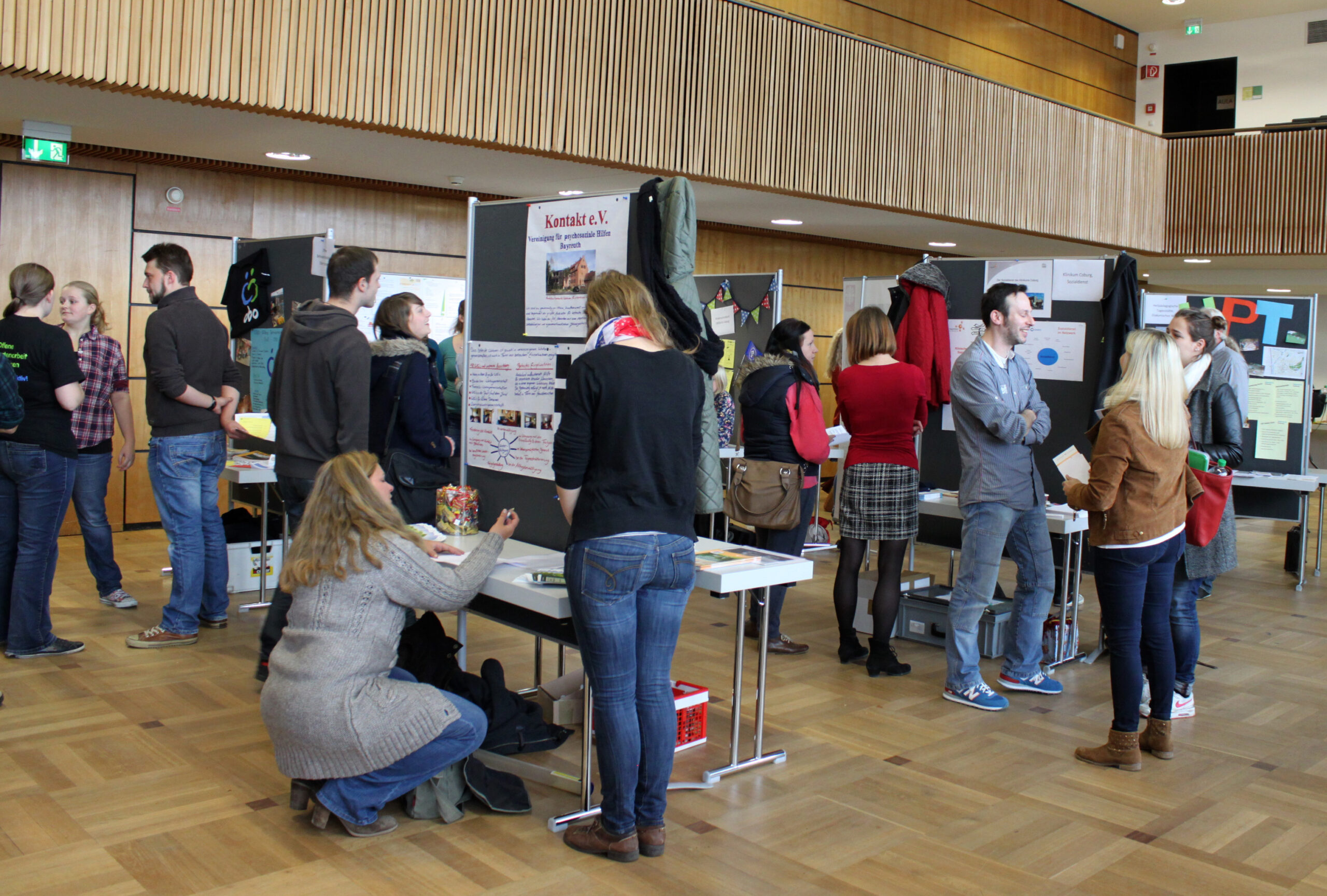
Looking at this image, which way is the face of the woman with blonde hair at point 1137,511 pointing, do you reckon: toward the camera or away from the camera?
away from the camera

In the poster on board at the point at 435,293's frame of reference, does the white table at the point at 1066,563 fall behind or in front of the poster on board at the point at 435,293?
in front

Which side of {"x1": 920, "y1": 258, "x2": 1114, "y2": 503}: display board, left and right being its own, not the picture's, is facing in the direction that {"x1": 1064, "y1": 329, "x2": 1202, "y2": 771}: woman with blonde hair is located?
front

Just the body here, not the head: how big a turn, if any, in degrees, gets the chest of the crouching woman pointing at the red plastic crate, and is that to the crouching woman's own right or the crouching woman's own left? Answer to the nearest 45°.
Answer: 0° — they already face it

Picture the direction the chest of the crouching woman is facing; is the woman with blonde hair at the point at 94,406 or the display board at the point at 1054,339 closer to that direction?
the display board

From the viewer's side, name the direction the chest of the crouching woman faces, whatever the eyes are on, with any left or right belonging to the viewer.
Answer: facing away from the viewer and to the right of the viewer

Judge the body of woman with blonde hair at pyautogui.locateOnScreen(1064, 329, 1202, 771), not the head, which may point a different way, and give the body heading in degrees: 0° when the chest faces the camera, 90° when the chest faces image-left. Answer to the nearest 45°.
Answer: approximately 135°

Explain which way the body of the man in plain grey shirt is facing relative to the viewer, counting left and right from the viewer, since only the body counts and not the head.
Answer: facing the viewer and to the right of the viewer

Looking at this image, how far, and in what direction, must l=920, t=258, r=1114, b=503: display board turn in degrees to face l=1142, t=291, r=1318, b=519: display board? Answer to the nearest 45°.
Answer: approximately 135° to its left

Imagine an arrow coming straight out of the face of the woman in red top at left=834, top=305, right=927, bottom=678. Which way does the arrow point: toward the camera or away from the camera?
away from the camera

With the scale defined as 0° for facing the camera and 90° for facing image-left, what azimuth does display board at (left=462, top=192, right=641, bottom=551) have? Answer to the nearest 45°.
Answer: approximately 45°

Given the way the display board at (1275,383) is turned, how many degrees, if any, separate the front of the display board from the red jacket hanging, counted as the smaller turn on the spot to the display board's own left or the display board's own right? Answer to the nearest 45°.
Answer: approximately 45° to the display board's own right

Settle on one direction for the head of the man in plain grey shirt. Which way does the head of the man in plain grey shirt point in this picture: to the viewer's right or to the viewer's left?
to the viewer's right
